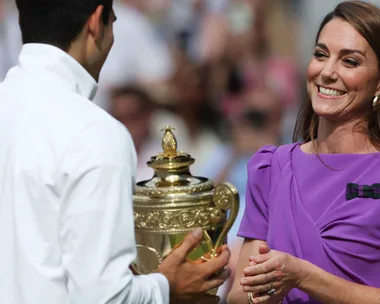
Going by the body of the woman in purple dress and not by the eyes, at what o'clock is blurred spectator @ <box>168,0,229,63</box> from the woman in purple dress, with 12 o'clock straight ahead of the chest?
The blurred spectator is roughly at 4 o'clock from the woman in purple dress.

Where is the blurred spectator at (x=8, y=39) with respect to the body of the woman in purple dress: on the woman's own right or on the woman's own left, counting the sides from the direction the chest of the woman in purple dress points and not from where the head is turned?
on the woman's own right

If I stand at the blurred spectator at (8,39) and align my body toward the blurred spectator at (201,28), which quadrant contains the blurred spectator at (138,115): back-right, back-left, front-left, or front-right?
front-right

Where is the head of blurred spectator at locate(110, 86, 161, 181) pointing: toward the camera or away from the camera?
toward the camera

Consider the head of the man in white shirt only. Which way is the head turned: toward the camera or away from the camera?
away from the camera

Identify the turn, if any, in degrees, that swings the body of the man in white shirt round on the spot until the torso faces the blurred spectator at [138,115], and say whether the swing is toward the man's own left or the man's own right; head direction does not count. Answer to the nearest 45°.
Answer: approximately 45° to the man's own left

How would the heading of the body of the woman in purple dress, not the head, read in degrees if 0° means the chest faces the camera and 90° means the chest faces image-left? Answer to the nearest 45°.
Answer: approximately 45°

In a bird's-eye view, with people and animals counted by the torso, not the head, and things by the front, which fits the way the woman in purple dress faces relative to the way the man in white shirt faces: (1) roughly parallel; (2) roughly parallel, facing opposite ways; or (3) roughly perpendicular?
roughly parallel, facing opposite ways

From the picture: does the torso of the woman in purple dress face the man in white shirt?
yes

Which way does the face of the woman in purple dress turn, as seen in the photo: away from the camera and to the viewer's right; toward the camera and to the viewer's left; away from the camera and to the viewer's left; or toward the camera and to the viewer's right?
toward the camera and to the viewer's left

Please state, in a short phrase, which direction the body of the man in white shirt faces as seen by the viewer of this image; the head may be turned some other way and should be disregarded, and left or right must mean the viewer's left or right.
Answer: facing away from the viewer and to the right of the viewer

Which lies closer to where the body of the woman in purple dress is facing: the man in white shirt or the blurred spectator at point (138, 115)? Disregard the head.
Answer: the man in white shirt

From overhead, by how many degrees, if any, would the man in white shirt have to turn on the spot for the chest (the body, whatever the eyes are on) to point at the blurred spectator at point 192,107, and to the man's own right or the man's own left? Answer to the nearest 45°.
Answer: approximately 45° to the man's own left
